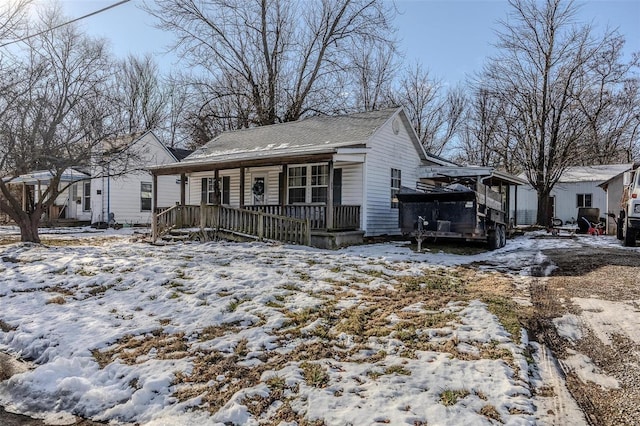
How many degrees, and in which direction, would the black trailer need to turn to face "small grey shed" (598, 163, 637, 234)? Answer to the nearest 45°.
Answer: approximately 180°

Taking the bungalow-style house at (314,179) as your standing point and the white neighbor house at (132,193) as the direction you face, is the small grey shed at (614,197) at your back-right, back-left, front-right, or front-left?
back-right

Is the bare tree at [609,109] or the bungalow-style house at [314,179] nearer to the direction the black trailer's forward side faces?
the bungalow-style house

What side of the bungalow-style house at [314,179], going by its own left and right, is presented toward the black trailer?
left

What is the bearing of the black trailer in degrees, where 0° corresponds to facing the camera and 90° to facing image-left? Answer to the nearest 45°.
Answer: approximately 45°

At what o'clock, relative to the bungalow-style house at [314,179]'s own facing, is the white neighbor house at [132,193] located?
The white neighbor house is roughly at 3 o'clock from the bungalow-style house.
